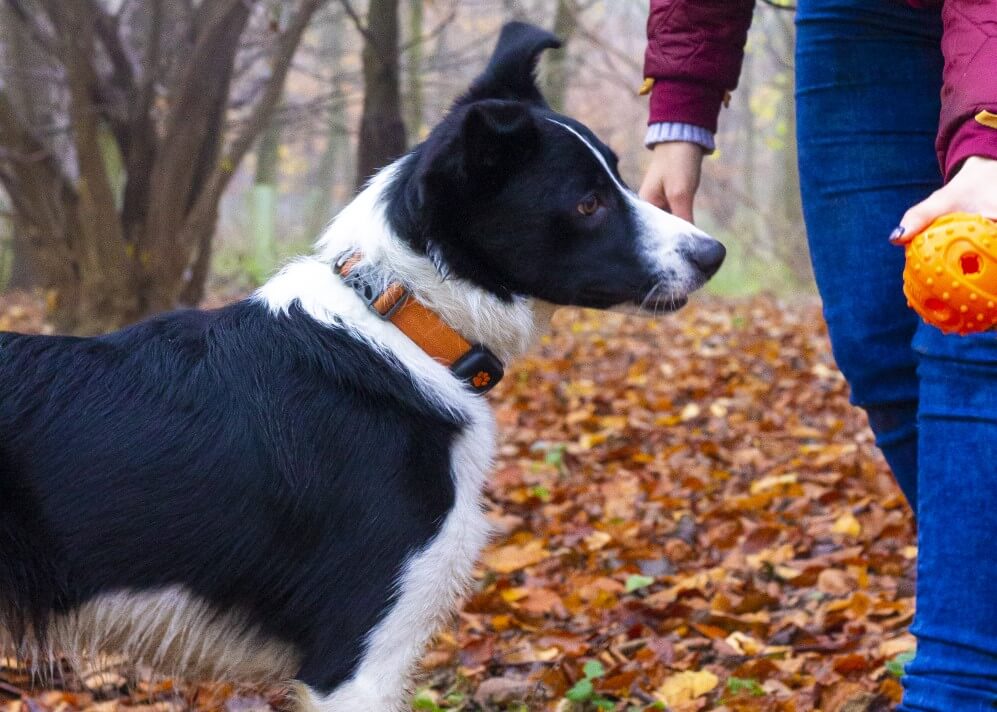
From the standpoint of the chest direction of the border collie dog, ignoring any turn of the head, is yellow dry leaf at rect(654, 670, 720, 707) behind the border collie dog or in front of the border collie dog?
in front

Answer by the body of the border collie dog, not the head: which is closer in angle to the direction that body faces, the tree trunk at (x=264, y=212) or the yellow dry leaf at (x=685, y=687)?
the yellow dry leaf

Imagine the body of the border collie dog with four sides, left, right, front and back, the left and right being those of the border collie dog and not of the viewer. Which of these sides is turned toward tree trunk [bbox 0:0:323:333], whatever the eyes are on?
left

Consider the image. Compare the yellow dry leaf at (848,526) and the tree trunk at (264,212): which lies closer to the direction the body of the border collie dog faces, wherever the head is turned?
the yellow dry leaf

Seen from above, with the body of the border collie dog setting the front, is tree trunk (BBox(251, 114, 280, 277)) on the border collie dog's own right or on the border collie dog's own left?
on the border collie dog's own left

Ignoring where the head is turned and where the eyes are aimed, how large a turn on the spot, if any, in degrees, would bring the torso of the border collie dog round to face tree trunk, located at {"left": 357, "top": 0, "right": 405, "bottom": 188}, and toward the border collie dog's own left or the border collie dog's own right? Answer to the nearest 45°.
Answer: approximately 90° to the border collie dog's own left

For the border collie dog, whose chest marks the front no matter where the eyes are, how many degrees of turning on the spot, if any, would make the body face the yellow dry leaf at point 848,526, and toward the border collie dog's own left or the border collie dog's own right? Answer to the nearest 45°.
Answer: approximately 45° to the border collie dog's own left

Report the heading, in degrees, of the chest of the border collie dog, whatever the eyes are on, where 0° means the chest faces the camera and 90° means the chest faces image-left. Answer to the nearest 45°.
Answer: approximately 270°

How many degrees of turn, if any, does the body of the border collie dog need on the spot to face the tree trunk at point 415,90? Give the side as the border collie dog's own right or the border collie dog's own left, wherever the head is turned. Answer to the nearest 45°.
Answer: approximately 90° to the border collie dog's own left

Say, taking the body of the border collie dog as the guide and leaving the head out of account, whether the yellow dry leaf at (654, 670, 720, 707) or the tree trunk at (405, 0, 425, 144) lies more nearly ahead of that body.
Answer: the yellow dry leaf
